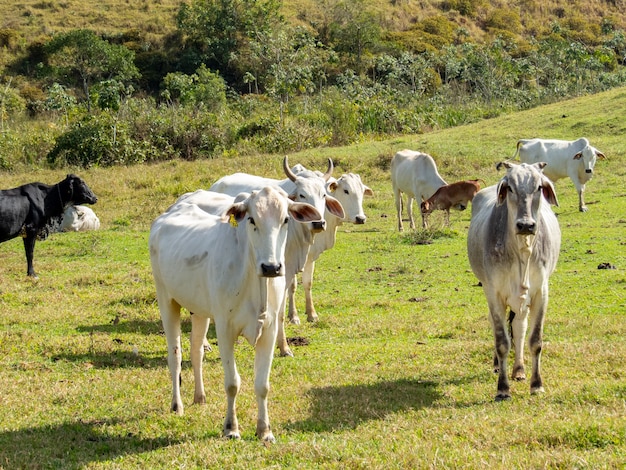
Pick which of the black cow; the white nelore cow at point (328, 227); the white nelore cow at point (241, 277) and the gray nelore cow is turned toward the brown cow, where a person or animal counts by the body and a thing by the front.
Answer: the black cow

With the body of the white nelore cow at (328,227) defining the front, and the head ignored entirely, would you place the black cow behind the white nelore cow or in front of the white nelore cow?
behind

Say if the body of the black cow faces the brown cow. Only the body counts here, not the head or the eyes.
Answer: yes

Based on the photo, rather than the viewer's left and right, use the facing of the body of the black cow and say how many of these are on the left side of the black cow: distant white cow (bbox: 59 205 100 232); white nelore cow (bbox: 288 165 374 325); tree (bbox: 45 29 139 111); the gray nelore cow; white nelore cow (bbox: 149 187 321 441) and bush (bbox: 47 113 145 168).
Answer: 3

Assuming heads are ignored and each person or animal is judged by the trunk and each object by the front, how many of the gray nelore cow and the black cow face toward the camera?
1

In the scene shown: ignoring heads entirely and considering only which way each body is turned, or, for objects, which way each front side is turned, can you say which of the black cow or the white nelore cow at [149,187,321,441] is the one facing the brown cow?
the black cow

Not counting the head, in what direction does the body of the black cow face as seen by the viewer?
to the viewer's right

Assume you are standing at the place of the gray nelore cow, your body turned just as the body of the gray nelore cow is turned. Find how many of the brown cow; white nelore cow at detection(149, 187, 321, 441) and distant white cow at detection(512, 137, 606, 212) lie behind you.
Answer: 2

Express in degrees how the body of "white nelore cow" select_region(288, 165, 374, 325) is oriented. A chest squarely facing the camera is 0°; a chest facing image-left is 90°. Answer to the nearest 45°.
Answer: approximately 315°

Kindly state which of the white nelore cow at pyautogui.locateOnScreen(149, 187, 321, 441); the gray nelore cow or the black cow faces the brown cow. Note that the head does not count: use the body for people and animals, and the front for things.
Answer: the black cow

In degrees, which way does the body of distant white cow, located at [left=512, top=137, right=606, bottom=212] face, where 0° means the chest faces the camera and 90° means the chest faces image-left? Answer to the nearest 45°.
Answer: approximately 315°

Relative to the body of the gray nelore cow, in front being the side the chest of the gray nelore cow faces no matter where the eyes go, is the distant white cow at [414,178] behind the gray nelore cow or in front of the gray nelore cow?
behind
